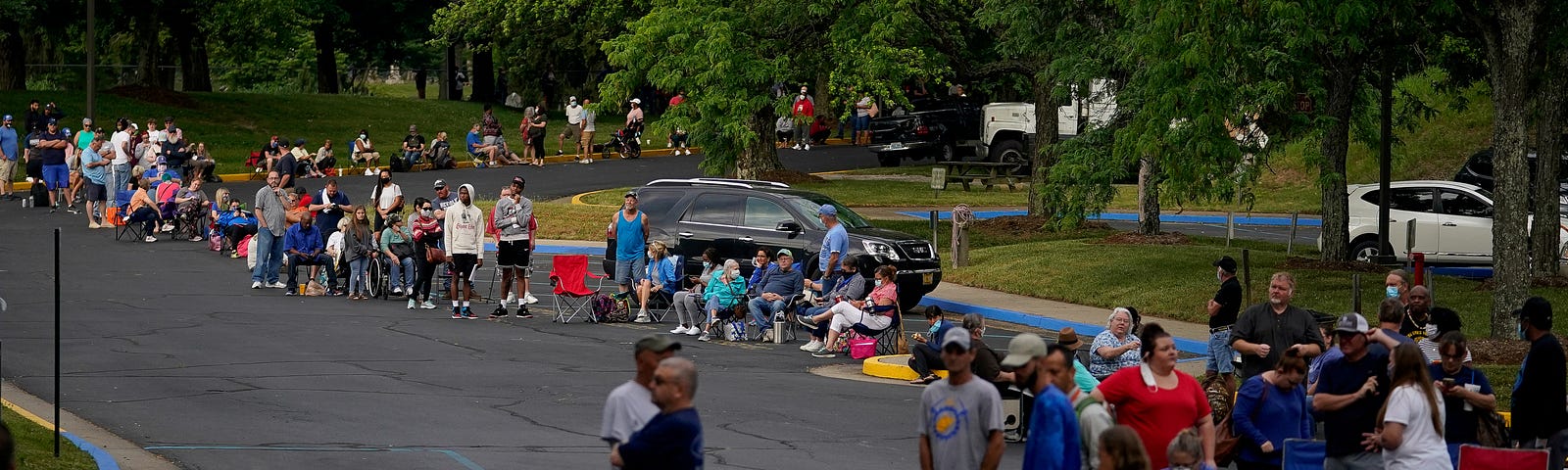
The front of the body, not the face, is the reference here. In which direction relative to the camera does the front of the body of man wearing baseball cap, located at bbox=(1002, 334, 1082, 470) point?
to the viewer's left

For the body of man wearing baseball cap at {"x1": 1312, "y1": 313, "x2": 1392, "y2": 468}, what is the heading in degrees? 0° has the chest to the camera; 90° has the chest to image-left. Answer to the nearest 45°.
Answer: approximately 0°

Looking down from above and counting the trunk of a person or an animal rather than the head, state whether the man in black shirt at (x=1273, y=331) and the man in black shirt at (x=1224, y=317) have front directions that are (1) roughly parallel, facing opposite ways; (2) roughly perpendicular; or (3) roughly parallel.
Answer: roughly perpendicular

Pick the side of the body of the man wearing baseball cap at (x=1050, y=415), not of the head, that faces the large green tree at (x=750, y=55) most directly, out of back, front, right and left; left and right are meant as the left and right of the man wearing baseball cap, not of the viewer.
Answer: right

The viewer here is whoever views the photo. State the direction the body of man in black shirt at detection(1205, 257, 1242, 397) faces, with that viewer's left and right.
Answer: facing to the left of the viewer

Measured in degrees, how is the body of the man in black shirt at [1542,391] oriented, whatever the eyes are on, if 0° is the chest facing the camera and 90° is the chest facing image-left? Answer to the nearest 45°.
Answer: approximately 90°

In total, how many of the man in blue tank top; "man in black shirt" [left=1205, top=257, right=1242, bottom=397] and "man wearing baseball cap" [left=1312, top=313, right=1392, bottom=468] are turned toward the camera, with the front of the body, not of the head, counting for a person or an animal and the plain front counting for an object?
2
